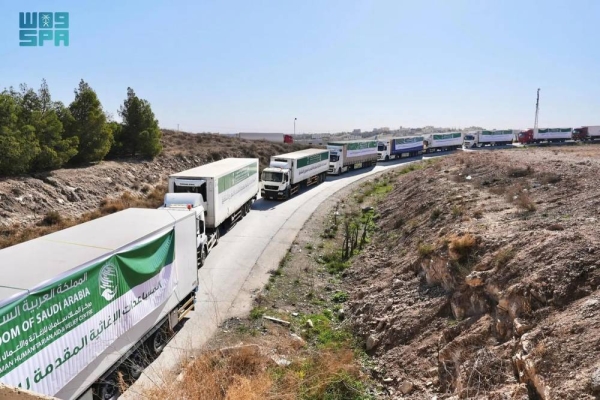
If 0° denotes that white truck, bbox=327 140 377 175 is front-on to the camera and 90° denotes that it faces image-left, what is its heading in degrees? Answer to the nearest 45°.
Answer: approximately 45°

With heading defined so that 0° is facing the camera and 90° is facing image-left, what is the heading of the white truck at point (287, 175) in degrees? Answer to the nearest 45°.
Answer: approximately 45°

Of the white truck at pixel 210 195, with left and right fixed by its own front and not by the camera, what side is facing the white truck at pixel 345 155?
back

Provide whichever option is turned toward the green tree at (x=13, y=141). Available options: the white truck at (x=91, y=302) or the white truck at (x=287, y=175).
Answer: the white truck at (x=287, y=175)

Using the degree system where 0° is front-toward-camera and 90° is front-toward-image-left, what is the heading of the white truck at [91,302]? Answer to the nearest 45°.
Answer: approximately 45°

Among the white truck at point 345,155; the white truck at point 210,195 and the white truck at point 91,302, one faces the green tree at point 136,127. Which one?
the white truck at point 345,155

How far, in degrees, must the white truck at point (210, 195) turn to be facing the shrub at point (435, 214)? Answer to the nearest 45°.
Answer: approximately 135° to its left
